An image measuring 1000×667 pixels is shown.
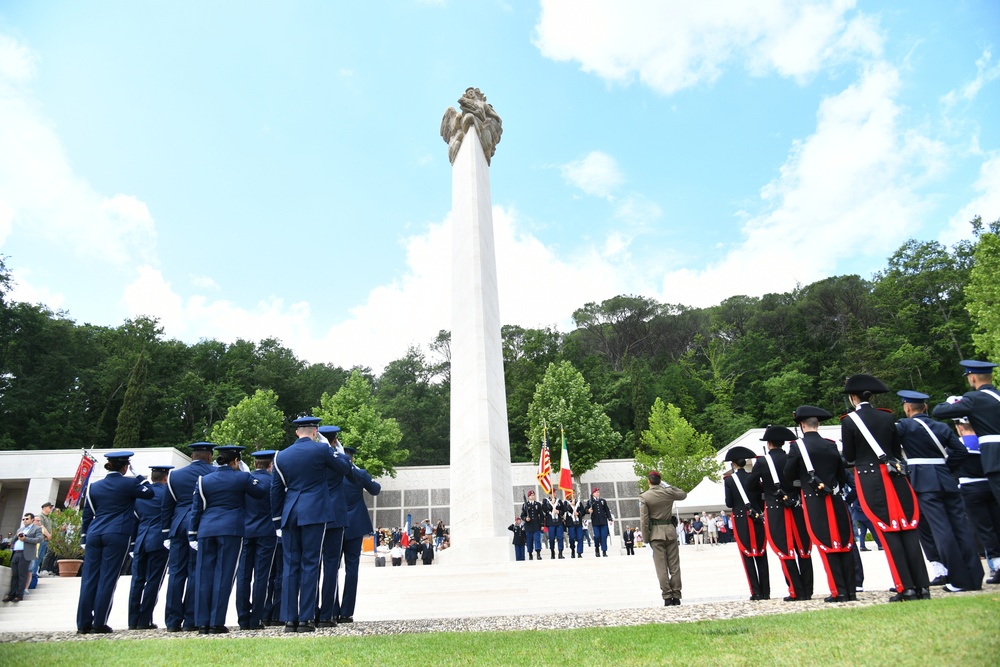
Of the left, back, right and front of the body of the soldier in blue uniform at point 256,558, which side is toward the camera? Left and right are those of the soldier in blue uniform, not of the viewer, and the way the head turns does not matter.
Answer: back

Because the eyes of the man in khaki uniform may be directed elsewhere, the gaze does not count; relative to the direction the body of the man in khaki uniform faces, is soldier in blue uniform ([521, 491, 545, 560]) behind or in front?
in front

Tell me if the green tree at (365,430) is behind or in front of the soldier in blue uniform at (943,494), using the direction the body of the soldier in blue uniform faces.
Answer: in front

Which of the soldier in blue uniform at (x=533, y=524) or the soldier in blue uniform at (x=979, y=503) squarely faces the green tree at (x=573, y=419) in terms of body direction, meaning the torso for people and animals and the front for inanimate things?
the soldier in blue uniform at (x=979, y=503)

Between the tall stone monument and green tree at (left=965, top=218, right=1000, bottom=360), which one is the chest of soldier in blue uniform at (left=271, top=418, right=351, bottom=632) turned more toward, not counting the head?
the tall stone monument

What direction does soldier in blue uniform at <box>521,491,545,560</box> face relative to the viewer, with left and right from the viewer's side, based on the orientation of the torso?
facing the viewer

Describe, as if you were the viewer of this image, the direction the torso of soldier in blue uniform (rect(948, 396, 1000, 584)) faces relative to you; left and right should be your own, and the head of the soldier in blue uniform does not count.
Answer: facing away from the viewer and to the left of the viewer

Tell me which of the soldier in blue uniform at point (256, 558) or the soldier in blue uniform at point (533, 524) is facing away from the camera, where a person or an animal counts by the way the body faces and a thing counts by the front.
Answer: the soldier in blue uniform at point (256, 558)

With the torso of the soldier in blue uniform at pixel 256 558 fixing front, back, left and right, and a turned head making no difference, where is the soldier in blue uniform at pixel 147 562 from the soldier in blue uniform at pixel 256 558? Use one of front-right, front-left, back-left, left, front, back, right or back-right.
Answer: front-left

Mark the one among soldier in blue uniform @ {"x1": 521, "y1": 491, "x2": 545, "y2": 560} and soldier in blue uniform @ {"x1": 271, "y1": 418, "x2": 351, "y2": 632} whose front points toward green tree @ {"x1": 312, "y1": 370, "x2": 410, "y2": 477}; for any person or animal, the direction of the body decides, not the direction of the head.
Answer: soldier in blue uniform @ {"x1": 271, "y1": 418, "x2": 351, "y2": 632}

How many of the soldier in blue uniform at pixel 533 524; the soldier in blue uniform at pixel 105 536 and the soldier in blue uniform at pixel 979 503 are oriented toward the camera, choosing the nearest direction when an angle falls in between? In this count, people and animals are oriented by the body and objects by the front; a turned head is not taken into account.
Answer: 1

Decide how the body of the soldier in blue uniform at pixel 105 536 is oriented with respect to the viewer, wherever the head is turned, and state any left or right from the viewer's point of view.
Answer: facing away from the viewer

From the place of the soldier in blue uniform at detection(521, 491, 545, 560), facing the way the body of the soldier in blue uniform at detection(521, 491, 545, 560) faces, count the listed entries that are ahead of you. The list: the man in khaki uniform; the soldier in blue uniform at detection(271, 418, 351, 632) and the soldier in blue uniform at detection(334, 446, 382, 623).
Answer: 3

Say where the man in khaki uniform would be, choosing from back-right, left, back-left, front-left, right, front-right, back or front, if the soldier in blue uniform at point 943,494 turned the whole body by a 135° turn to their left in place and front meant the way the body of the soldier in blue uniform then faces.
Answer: right

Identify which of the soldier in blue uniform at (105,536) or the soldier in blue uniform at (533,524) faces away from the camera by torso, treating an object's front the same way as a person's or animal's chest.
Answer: the soldier in blue uniform at (105,536)

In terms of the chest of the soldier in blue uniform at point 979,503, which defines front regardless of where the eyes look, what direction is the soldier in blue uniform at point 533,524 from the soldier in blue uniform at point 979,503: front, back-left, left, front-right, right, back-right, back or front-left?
front

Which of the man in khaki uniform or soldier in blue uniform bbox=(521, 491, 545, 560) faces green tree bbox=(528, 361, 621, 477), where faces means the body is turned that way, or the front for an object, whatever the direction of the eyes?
the man in khaki uniform

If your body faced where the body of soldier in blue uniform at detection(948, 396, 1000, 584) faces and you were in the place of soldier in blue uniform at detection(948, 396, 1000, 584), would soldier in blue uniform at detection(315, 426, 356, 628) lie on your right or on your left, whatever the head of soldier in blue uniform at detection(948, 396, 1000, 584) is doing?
on your left

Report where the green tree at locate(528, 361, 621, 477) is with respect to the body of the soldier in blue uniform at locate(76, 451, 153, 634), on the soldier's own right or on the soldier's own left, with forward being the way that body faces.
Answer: on the soldier's own right

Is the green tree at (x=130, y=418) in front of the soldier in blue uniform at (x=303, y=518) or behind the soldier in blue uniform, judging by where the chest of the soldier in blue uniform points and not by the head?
in front

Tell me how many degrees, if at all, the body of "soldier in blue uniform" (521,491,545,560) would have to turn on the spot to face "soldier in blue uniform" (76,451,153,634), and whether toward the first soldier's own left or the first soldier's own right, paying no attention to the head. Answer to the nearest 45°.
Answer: approximately 45° to the first soldier's own right

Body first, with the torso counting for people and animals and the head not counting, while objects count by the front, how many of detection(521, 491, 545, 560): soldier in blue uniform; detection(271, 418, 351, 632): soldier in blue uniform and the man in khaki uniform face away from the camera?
2

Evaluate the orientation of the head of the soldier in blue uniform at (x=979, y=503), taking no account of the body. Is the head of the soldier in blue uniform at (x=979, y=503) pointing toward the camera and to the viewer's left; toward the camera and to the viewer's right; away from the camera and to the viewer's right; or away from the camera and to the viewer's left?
away from the camera and to the viewer's left

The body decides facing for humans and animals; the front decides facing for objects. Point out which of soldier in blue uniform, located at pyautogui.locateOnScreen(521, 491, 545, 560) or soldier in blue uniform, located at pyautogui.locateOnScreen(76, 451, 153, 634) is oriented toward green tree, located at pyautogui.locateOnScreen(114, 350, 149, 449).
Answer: soldier in blue uniform, located at pyautogui.locateOnScreen(76, 451, 153, 634)

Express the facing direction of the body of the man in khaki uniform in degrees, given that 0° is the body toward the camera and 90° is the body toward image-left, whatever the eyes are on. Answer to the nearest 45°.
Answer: approximately 180°
